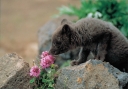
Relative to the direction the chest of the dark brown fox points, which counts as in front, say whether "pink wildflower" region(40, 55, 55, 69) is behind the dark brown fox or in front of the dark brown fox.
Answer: in front

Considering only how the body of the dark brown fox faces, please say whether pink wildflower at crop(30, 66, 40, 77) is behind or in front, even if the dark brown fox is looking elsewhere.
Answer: in front

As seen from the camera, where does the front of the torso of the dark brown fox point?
to the viewer's left

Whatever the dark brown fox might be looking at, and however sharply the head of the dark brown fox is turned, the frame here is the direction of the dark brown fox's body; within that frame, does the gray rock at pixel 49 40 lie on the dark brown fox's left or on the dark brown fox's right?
on the dark brown fox's right
